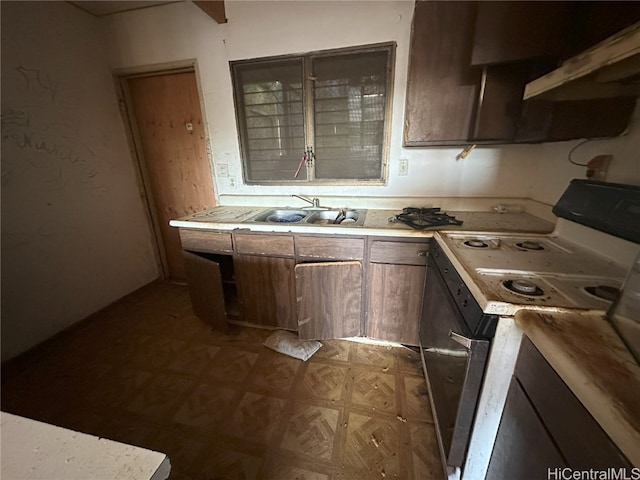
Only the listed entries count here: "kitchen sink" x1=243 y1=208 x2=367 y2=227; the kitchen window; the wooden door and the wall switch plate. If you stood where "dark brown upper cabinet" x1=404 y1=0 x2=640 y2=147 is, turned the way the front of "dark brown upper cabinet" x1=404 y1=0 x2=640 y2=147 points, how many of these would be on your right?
4

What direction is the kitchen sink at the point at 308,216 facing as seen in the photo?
toward the camera

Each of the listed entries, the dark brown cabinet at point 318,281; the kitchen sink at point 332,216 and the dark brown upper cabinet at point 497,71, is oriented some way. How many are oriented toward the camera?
3

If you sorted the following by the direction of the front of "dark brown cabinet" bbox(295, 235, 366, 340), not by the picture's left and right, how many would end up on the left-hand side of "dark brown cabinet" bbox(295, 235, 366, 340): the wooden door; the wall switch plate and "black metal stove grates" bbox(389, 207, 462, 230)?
1

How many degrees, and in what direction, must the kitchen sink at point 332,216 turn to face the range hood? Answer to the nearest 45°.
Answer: approximately 45° to its left

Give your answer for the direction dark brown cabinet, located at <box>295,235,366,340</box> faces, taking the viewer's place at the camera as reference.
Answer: facing the viewer

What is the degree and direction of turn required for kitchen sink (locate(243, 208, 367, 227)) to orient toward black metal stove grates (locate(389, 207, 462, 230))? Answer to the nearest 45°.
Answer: approximately 45° to its left

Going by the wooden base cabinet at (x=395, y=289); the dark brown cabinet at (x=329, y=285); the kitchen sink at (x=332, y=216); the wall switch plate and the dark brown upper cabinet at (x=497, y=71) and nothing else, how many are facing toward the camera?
5

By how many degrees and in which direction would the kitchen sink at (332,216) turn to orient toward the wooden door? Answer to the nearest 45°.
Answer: approximately 90° to its right
